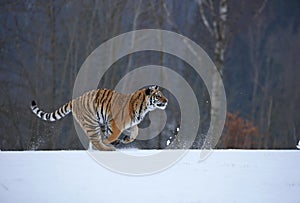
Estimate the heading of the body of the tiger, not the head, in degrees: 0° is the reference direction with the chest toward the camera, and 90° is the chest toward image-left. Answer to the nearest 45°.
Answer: approximately 270°
